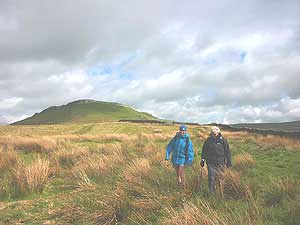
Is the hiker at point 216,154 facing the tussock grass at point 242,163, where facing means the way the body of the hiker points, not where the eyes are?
no

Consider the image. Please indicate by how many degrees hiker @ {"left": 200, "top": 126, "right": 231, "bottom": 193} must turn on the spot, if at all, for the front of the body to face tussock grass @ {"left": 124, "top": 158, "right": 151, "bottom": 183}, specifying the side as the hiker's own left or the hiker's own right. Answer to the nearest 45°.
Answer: approximately 90° to the hiker's own right

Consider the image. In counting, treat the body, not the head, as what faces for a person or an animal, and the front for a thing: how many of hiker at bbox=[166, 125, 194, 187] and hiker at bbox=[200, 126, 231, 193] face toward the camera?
2

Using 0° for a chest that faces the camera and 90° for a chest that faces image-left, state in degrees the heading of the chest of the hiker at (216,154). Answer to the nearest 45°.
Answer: approximately 0°

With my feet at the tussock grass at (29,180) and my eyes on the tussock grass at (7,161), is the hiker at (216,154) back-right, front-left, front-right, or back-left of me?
back-right

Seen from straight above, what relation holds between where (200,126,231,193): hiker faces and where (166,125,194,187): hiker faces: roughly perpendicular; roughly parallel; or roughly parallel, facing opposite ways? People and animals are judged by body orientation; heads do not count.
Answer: roughly parallel

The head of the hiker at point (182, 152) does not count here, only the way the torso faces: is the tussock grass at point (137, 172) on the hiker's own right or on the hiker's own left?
on the hiker's own right

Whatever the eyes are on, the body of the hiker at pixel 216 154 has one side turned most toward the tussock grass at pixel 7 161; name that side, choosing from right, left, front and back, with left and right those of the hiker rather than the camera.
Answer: right

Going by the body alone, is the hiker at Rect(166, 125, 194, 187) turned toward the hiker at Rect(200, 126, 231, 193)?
no

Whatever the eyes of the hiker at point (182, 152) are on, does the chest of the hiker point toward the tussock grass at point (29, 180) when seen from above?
no
